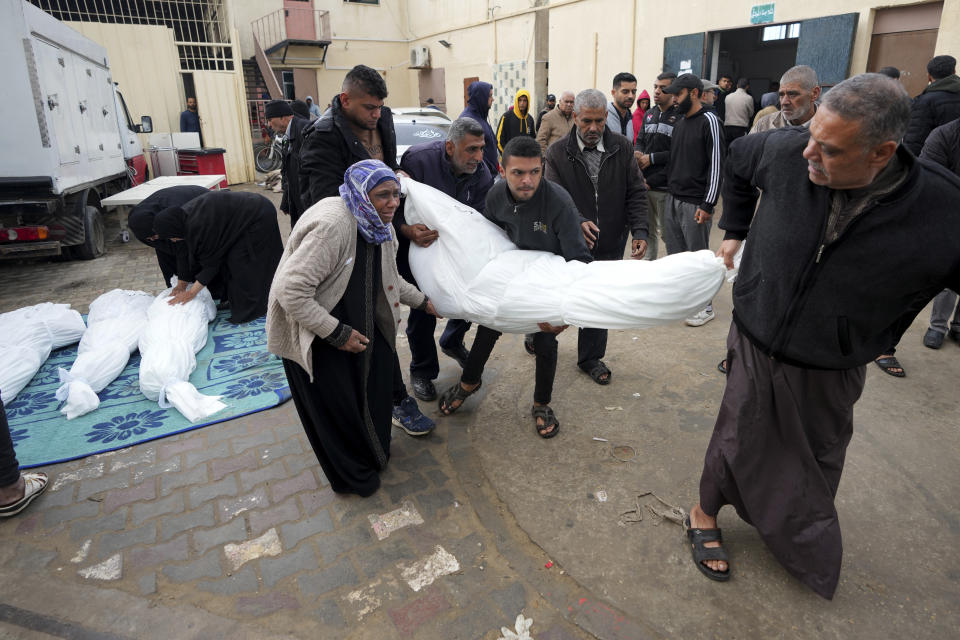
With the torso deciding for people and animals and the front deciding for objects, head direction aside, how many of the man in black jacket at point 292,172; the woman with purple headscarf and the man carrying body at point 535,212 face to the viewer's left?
1

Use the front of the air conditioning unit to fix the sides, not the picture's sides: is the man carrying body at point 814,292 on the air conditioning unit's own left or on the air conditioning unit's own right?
on the air conditioning unit's own left

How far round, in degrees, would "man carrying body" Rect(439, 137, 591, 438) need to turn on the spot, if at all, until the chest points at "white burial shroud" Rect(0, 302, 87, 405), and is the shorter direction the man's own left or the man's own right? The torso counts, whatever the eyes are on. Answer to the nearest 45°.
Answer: approximately 90° to the man's own right

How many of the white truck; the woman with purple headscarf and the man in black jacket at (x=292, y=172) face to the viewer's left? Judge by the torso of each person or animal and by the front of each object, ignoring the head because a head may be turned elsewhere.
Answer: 1

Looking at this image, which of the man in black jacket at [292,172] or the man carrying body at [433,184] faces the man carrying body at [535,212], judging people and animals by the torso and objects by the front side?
the man carrying body at [433,184]

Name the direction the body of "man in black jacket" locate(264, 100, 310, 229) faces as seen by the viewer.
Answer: to the viewer's left

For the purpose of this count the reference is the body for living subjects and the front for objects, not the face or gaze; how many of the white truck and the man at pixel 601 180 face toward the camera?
1

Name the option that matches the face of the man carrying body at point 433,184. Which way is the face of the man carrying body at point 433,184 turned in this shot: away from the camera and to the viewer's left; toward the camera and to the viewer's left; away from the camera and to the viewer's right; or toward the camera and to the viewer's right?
toward the camera and to the viewer's right

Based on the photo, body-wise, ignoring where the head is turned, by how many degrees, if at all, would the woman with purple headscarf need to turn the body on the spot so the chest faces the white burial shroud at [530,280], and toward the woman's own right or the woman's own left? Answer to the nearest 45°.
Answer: approximately 45° to the woman's own left

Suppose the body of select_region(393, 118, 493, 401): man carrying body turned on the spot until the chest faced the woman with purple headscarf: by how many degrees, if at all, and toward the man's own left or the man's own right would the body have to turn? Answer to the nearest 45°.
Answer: approximately 90° to the man's own right

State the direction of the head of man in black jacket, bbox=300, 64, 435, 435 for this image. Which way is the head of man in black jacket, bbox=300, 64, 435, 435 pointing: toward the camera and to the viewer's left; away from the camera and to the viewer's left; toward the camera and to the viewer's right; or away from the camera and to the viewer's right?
toward the camera and to the viewer's right

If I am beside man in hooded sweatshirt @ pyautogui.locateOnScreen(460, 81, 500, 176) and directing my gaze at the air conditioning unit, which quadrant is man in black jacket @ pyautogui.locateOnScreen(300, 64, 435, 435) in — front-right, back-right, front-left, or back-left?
back-left

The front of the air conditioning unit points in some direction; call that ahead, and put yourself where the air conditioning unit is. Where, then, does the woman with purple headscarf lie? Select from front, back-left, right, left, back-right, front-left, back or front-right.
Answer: front-left

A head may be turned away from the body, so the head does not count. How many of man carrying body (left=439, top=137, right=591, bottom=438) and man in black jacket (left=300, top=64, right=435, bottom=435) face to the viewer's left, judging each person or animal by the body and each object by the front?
0

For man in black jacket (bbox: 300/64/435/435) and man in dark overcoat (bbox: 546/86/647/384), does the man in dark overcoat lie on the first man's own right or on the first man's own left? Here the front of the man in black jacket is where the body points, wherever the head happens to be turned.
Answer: on the first man's own left

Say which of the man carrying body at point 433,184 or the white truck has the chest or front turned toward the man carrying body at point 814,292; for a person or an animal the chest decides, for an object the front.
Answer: the man carrying body at point 433,184
